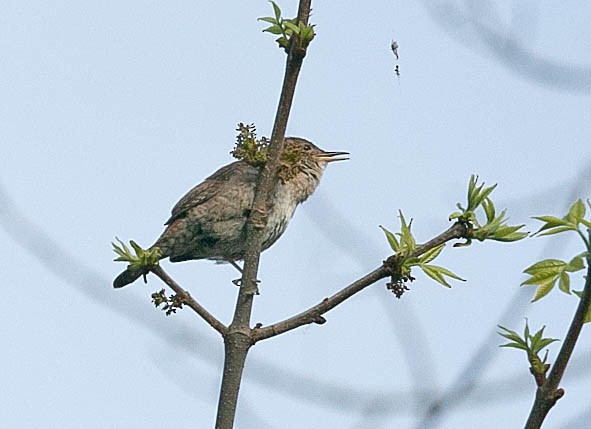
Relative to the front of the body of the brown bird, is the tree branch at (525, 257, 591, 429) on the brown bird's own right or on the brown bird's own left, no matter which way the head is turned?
on the brown bird's own left

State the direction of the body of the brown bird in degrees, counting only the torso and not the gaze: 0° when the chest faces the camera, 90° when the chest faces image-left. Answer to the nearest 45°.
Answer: approximately 270°
